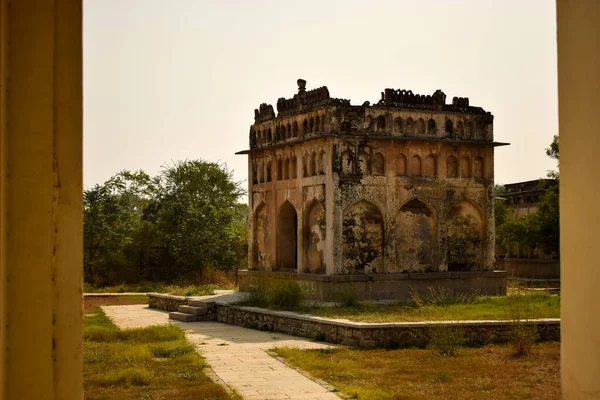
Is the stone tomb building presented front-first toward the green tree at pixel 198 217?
no

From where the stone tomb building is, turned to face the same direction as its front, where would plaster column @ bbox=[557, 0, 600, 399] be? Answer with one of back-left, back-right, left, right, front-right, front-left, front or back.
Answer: front-left

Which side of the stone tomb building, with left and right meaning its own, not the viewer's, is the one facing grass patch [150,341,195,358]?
front

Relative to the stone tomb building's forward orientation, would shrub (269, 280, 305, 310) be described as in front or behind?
in front

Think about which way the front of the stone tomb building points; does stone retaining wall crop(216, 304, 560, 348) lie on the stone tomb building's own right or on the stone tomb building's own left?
on the stone tomb building's own left

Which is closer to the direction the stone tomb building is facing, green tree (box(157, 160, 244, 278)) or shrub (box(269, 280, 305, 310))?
the shrub

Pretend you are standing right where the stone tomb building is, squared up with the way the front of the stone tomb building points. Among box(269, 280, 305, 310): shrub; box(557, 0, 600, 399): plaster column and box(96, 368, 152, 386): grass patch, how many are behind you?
0

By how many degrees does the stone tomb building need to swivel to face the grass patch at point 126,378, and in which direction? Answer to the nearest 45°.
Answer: approximately 45° to its left

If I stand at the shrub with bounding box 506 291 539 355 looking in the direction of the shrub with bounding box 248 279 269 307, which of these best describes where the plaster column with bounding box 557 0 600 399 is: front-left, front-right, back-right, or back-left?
back-left

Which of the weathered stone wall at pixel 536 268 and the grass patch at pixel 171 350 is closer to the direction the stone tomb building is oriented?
the grass patch
